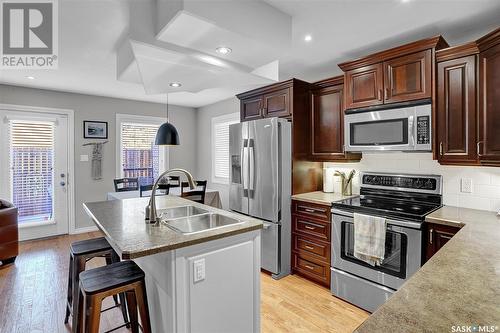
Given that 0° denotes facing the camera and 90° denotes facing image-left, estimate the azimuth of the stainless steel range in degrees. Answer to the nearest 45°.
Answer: approximately 45°

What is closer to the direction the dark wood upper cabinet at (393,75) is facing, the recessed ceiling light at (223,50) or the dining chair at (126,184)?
the recessed ceiling light

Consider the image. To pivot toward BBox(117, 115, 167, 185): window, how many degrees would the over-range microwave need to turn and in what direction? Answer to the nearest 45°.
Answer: approximately 45° to its right

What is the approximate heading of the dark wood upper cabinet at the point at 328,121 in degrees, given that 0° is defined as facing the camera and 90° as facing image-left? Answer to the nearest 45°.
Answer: approximately 45°

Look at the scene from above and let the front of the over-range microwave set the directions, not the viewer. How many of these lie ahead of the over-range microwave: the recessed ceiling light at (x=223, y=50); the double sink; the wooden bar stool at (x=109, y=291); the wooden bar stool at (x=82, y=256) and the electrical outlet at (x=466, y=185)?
4

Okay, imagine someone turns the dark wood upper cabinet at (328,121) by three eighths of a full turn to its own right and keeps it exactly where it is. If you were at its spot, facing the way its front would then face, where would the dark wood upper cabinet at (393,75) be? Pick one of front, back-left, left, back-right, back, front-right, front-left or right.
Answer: back-right

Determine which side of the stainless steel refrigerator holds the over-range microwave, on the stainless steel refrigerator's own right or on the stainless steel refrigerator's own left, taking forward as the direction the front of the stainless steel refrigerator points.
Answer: on the stainless steel refrigerator's own left

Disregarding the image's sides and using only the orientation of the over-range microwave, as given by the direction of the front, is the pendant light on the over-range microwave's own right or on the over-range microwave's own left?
on the over-range microwave's own right

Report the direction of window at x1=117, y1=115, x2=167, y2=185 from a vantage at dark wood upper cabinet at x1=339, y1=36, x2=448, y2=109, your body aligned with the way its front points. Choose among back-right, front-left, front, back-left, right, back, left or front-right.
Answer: front-right

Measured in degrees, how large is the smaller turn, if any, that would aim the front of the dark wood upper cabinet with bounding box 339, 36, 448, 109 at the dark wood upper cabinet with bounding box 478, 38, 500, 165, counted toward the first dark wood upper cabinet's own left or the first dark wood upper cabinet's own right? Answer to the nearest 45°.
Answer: approximately 135° to the first dark wood upper cabinet's own left
